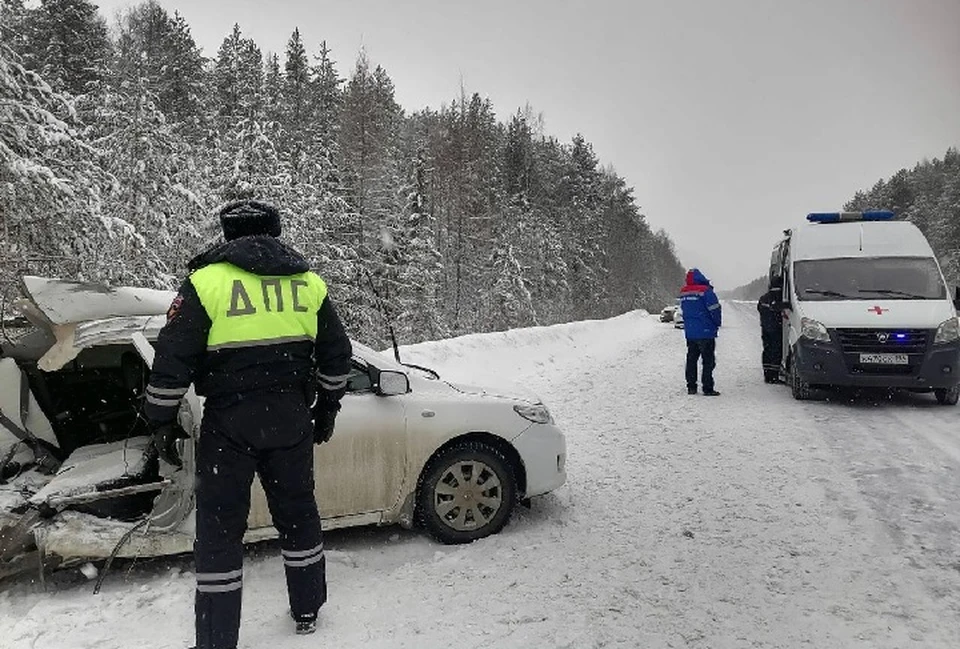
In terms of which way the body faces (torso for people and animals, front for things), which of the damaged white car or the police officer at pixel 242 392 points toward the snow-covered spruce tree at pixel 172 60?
the police officer

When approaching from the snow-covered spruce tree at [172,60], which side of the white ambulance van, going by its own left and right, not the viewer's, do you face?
right

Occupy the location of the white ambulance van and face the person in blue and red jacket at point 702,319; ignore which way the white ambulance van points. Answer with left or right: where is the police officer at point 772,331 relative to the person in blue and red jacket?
right

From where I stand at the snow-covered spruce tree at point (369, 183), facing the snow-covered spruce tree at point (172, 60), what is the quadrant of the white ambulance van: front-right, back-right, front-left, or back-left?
front-left

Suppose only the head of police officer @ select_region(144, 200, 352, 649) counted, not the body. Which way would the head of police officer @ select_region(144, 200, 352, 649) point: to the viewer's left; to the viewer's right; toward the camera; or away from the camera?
away from the camera

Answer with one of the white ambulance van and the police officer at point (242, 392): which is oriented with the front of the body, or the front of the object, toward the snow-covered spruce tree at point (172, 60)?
the police officer

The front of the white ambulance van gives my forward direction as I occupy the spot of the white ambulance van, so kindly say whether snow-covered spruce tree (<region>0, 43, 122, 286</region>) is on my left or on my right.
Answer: on my right

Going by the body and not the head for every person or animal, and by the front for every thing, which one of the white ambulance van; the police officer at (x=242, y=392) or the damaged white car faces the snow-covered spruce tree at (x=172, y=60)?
the police officer

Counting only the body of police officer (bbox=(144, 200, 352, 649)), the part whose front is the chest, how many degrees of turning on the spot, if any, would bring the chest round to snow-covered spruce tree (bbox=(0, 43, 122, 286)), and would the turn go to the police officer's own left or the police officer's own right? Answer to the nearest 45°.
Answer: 0° — they already face it

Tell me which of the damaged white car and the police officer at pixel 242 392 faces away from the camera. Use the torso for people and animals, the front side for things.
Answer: the police officer

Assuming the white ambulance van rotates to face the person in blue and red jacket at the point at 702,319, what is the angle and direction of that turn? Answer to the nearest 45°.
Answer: approximately 90° to its right

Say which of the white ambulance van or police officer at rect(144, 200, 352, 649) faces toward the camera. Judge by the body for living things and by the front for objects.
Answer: the white ambulance van

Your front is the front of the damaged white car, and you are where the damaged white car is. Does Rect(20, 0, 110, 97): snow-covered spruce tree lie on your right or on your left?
on your left

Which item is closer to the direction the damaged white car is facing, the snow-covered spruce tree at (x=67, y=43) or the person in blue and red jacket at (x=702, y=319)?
the person in blue and red jacket

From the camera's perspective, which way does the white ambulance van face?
toward the camera

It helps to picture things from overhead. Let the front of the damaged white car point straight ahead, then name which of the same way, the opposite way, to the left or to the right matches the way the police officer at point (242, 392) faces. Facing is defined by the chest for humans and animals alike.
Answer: to the left

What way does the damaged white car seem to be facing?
to the viewer's right

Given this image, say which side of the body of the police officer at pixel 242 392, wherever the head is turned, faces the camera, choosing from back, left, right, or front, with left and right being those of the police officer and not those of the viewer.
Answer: back

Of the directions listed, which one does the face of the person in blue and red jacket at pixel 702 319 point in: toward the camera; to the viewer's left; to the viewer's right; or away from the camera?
away from the camera
